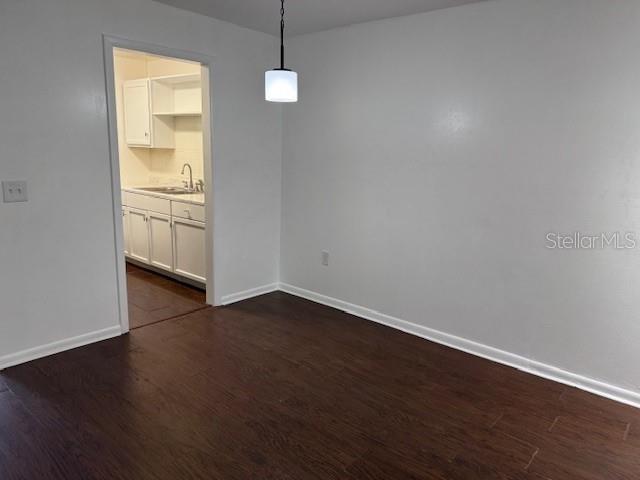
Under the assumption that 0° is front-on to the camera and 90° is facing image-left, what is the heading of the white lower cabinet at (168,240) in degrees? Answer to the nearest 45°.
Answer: approximately 45°

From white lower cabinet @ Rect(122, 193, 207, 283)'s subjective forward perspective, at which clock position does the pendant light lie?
The pendant light is roughly at 10 o'clock from the white lower cabinet.

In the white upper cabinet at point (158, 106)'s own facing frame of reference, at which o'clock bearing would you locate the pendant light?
The pendant light is roughly at 10 o'clock from the white upper cabinet.

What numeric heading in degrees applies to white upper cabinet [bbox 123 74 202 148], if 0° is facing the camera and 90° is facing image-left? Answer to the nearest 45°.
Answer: approximately 45°
